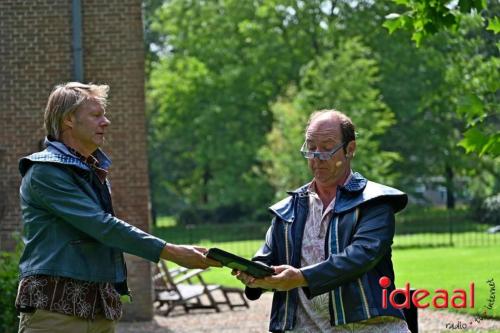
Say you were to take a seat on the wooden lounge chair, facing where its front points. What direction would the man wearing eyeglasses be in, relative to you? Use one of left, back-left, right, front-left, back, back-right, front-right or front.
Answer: right

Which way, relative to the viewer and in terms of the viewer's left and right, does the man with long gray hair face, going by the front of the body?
facing to the right of the viewer

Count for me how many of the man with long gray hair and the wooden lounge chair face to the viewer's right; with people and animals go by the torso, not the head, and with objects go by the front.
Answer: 2

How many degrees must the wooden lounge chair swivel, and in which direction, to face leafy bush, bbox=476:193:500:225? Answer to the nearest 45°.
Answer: approximately 45° to its left

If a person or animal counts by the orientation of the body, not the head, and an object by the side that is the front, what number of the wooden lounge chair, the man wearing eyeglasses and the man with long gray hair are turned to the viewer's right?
2

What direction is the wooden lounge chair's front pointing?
to the viewer's right

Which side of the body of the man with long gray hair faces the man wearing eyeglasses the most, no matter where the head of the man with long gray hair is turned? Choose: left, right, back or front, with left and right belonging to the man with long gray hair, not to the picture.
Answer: front

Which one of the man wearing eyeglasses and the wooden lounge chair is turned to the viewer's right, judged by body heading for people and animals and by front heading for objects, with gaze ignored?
the wooden lounge chair

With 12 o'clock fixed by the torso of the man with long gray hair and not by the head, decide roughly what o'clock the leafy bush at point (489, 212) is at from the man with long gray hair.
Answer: The leafy bush is roughly at 10 o'clock from the man with long gray hair.

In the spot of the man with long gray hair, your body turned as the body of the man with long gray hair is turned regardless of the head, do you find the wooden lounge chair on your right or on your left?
on your left

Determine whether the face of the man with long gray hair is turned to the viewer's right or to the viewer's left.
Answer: to the viewer's right

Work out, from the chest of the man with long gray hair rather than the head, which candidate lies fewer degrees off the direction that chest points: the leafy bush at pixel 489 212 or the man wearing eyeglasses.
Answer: the man wearing eyeglasses
